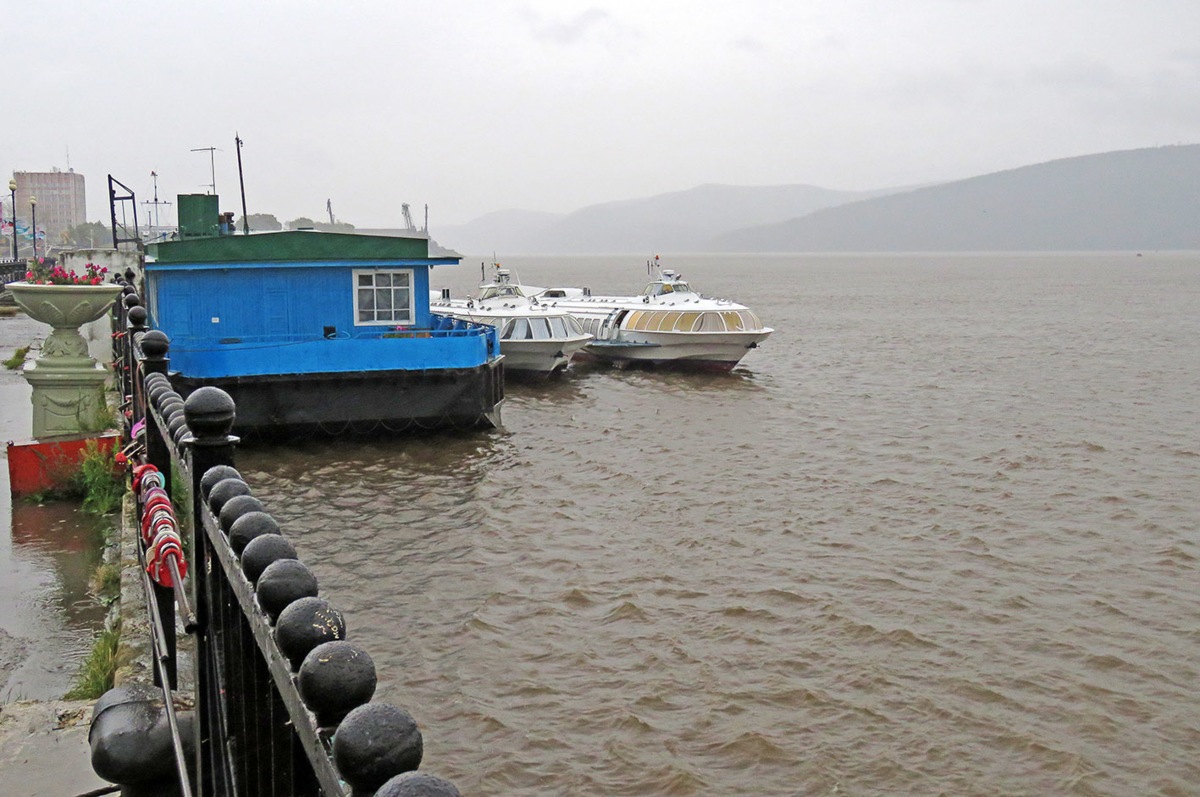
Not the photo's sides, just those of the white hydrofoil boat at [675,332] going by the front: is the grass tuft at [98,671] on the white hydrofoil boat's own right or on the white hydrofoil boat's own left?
on the white hydrofoil boat's own right

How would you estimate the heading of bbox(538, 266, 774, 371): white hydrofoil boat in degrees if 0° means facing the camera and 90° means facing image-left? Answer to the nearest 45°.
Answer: approximately 315°

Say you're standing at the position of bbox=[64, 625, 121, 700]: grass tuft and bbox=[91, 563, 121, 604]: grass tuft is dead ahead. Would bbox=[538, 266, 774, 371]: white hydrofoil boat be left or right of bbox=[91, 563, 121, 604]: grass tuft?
right

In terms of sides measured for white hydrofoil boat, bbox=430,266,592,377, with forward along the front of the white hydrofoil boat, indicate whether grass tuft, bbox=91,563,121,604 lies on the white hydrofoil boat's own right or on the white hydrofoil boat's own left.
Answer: on the white hydrofoil boat's own right

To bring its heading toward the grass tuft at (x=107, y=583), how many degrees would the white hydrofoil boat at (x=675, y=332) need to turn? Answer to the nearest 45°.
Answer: approximately 45° to its right

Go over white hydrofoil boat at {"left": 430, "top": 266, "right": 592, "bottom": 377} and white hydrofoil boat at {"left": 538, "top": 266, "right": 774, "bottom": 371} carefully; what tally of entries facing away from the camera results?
0

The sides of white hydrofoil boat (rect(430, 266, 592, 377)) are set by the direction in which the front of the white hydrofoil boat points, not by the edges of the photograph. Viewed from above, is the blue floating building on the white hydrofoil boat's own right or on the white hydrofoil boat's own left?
on the white hydrofoil boat's own right

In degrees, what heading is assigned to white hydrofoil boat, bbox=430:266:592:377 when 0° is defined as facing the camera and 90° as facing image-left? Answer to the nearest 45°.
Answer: approximately 315°

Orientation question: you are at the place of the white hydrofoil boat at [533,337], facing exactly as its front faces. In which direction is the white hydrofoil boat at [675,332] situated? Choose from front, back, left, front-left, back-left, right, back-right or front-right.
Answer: left

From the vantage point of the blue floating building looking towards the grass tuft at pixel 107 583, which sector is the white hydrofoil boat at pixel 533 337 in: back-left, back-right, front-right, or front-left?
back-left
